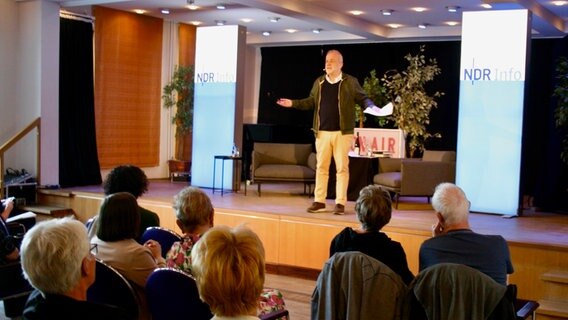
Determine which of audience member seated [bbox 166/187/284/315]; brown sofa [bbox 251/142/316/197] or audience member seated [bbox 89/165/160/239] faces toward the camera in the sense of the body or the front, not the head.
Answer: the brown sofa

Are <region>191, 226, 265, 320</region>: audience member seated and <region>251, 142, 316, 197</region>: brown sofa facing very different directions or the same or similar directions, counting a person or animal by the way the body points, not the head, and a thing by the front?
very different directions

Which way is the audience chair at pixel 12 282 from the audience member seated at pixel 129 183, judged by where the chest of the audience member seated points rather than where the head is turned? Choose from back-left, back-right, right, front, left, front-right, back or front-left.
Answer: left

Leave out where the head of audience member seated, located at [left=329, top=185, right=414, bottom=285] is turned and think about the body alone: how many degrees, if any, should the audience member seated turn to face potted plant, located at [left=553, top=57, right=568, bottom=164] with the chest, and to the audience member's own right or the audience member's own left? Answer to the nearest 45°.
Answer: approximately 45° to the audience member's own right

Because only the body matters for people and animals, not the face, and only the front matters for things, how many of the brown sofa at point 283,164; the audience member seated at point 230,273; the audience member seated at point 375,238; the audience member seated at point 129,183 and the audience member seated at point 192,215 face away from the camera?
4

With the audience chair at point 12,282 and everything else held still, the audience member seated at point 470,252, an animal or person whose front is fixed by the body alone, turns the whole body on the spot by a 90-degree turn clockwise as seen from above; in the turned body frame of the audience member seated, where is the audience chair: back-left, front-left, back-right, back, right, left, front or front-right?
back-left

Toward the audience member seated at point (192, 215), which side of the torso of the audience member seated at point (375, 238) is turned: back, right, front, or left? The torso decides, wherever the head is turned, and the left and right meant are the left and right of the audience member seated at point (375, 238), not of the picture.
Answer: left

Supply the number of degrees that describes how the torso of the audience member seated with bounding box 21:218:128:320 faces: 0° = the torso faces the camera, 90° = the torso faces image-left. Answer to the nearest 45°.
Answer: approximately 225°

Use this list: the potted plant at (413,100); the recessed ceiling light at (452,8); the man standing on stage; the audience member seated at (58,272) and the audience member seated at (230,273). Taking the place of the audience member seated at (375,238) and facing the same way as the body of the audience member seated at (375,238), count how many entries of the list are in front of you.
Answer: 3

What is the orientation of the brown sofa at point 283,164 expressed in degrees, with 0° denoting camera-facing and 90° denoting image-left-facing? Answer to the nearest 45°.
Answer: approximately 0°

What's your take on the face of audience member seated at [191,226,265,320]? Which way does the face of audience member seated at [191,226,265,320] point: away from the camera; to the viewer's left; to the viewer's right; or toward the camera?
away from the camera

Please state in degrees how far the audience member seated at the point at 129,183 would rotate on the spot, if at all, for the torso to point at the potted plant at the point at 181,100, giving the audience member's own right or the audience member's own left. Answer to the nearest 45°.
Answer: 0° — they already face it

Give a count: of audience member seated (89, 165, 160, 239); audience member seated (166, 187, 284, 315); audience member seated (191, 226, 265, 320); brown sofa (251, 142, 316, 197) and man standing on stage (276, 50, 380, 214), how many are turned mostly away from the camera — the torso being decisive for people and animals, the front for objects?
3

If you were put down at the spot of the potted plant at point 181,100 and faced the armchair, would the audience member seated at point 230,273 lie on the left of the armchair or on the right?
right

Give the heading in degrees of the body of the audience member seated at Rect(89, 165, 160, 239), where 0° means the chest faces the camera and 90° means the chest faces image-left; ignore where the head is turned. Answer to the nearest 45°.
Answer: approximately 180°

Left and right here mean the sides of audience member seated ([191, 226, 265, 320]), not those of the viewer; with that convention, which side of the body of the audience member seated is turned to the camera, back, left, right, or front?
back

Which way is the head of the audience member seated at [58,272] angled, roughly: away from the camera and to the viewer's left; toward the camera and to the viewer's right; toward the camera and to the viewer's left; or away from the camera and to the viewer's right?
away from the camera and to the viewer's right

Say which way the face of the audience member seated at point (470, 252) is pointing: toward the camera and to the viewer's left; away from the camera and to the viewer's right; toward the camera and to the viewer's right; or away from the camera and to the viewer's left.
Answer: away from the camera and to the viewer's left

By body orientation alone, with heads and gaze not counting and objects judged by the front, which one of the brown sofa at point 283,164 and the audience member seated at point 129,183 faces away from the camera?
the audience member seated
